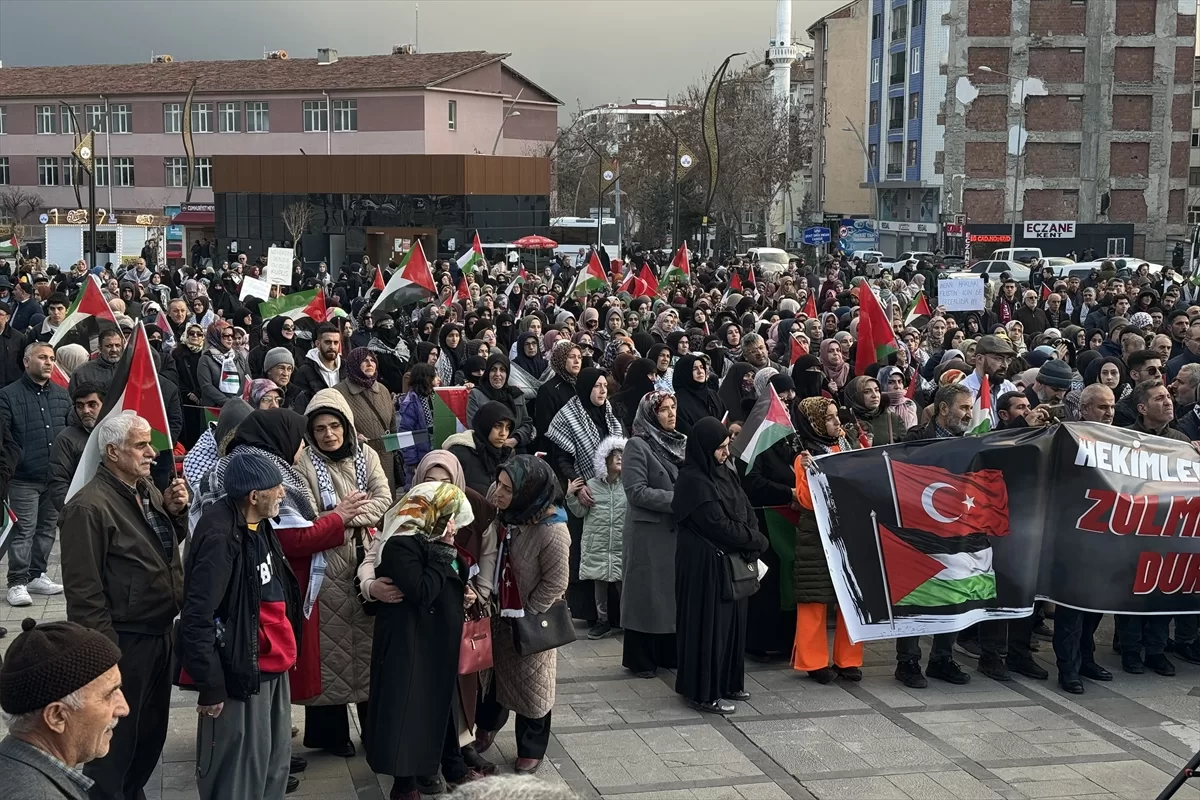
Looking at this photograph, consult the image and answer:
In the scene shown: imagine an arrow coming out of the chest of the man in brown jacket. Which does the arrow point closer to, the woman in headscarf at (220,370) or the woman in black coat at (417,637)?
the woman in black coat

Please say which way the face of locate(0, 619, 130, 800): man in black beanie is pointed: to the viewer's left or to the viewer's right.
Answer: to the viewer's right

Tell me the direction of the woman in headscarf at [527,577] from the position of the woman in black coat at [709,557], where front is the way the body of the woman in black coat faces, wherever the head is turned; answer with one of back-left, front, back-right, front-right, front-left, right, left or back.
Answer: back-right

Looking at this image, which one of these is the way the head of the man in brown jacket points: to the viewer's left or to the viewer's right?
to the viewer's right

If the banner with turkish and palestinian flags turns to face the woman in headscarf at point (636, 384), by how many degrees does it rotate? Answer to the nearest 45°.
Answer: approximately 135° to its right

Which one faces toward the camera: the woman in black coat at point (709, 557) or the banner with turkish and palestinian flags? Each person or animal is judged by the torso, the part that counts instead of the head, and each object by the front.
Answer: the banner with turkish and palestinian flags

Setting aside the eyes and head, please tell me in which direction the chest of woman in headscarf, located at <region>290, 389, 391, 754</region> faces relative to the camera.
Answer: toward the camera

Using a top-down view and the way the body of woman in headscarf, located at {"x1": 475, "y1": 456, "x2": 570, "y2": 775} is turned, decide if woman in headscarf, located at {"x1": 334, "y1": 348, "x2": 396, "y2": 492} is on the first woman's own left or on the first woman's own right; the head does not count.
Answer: on the first woman's own right

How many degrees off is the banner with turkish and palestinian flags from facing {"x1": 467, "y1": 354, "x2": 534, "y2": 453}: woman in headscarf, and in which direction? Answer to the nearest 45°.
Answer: approximately 135° to its right

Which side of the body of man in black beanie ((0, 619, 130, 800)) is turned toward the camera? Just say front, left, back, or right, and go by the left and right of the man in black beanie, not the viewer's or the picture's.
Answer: right

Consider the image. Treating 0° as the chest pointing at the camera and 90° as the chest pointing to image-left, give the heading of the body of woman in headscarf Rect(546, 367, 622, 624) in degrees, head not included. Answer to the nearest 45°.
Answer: approximately 315°
